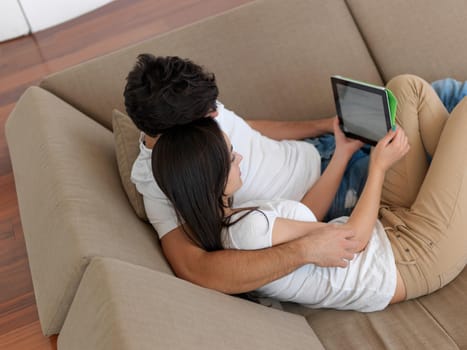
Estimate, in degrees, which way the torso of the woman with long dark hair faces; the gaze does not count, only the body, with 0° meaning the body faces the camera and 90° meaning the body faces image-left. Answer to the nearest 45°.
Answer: approximately 270°

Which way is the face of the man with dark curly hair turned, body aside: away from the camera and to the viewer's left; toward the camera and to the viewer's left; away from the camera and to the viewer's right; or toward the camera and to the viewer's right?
away from the camera and to the viewer's right
